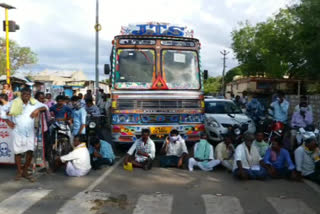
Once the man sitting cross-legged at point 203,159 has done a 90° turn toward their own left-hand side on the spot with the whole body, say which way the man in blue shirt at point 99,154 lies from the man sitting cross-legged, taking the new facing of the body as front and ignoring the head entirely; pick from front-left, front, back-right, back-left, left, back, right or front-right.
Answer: back

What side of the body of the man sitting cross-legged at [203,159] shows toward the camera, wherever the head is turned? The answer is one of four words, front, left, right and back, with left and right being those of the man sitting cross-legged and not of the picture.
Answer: front

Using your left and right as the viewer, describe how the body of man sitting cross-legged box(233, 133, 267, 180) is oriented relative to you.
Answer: facing the viewer

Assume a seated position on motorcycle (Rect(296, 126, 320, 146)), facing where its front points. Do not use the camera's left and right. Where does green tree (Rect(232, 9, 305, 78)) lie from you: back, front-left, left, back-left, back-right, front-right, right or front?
back-right

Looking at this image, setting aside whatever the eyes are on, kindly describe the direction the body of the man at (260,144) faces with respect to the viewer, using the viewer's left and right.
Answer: facing the viewer

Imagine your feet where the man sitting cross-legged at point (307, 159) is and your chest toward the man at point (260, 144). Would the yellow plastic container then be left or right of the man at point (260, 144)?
left

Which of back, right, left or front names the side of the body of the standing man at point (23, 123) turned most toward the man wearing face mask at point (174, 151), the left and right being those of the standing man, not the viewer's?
left

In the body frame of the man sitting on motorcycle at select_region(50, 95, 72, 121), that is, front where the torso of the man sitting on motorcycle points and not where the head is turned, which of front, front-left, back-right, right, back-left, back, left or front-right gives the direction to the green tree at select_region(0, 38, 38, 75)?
back

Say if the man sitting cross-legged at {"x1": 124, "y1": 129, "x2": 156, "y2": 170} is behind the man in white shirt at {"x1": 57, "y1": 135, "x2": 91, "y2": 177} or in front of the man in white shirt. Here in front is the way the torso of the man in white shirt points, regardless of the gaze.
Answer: behind

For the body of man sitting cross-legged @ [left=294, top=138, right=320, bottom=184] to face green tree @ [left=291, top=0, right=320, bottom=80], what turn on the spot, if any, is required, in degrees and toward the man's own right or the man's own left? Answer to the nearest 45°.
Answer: approximately 135° to the man's own left

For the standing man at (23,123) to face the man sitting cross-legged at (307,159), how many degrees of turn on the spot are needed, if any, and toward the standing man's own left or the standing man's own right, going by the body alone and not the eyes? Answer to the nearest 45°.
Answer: approximately 90° to the standing man's own left
